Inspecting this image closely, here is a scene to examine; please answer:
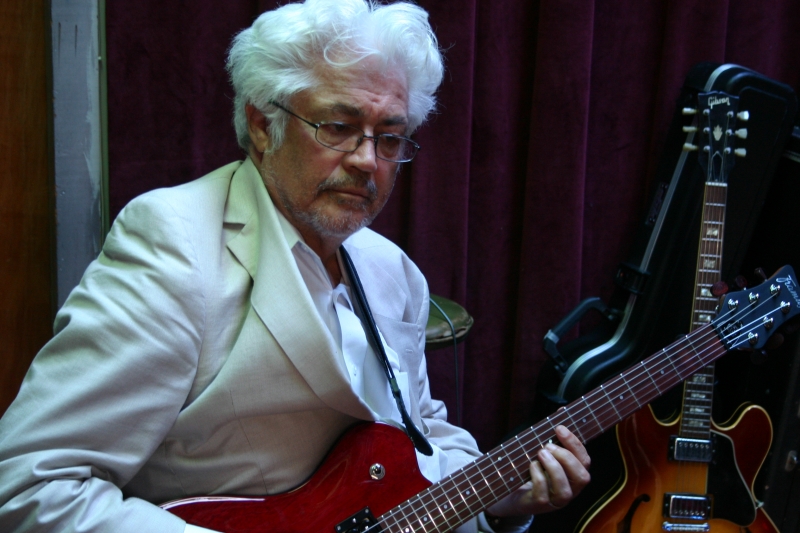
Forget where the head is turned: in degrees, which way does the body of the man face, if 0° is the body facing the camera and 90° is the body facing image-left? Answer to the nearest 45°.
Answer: approximately 315°

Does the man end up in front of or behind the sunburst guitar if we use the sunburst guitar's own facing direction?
in front

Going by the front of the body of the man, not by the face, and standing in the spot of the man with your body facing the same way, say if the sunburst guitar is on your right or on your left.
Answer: on your left

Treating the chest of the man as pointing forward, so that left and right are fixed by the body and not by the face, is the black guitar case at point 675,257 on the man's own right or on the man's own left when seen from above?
on the man's own left
